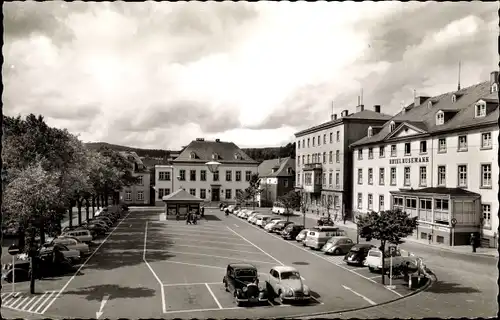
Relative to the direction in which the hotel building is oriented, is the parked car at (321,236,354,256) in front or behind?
in front

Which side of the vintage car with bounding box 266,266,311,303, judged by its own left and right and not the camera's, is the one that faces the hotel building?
left

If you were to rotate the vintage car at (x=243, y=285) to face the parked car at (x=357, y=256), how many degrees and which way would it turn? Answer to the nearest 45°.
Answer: approximately 90° to its left

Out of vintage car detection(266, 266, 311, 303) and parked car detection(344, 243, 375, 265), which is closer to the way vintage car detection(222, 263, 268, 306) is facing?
the vintage car

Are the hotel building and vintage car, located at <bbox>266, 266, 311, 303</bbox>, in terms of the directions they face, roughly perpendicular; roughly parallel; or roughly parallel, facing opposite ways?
roughly perpendicular

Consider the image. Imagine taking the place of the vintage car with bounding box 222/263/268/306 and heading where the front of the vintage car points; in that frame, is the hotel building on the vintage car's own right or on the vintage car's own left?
on the vintage car's own left

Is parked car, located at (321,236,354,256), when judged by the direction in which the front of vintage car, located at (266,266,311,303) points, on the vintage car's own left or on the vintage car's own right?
on the vintage car's own left

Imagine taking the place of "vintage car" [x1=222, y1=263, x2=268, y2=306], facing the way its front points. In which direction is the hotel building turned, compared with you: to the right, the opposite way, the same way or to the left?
to the right

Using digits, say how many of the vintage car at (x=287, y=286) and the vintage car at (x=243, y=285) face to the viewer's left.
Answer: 0

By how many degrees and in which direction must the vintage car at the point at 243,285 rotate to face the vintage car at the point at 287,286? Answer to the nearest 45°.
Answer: approximately 45° to its left

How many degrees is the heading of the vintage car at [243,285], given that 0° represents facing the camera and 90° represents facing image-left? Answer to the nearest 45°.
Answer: approximately 315°

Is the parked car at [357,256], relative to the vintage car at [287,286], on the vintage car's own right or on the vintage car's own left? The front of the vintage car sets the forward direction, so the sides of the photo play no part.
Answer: on the vintage car's own left
